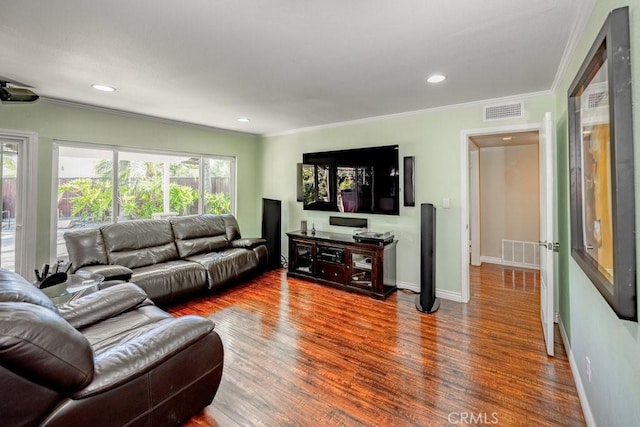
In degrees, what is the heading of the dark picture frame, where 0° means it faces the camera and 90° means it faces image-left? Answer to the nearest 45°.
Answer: approximately 90°

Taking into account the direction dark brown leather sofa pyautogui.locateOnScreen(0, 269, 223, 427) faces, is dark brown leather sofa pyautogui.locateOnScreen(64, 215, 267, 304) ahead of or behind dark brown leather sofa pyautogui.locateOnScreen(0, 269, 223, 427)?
ahead

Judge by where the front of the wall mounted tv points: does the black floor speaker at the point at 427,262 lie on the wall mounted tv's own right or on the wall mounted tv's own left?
on the wall mounted tv's own left

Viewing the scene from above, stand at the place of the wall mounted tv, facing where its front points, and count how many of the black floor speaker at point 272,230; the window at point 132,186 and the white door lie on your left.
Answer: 1

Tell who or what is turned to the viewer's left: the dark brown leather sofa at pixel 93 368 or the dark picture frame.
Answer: the dark picture frame

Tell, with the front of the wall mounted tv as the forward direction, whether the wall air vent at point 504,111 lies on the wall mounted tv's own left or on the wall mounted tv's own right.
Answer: on the wall mounted tv's own left

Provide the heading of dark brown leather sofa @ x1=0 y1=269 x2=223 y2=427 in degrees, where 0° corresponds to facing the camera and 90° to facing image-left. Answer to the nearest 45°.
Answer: approximately 225°

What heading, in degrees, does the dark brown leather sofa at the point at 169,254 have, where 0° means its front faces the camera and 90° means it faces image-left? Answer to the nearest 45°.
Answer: approximately 315°

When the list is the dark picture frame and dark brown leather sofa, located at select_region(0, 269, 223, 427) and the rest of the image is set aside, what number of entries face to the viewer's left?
1

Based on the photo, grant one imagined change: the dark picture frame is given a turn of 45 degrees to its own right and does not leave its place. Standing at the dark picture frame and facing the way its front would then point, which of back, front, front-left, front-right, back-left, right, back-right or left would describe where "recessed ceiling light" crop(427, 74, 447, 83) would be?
front

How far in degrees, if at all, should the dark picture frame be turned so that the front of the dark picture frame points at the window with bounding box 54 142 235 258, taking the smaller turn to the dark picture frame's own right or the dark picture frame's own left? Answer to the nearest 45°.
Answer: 0° — it already faces it
